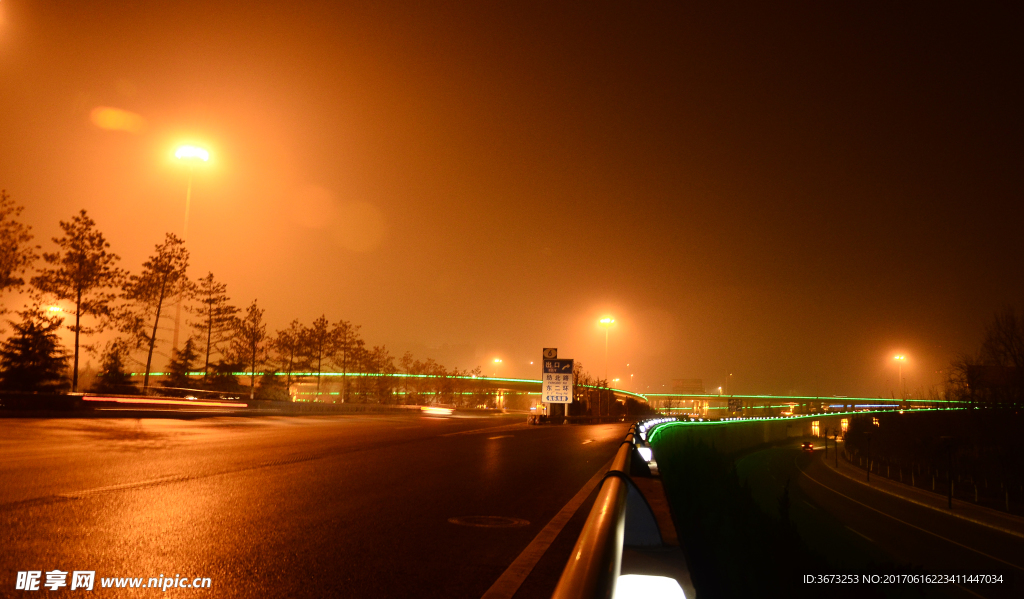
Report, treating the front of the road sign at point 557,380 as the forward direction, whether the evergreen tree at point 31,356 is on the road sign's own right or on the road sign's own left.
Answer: on the road sign's own right

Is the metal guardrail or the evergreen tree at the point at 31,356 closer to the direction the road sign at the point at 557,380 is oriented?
the metal guardrail

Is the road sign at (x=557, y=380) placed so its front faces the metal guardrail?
yes

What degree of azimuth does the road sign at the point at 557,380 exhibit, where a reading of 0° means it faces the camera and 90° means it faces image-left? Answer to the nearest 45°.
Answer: approximately 0°
